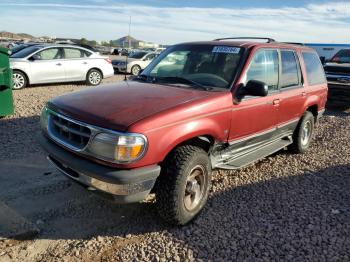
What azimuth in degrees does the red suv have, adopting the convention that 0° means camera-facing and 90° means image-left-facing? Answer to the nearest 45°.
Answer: approximately 45°

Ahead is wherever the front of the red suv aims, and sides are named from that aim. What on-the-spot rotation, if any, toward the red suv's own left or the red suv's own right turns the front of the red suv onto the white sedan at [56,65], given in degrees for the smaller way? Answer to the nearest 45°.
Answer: approximately 90° to the red suv's own right

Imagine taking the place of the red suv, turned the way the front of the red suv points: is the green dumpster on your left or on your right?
on your right
